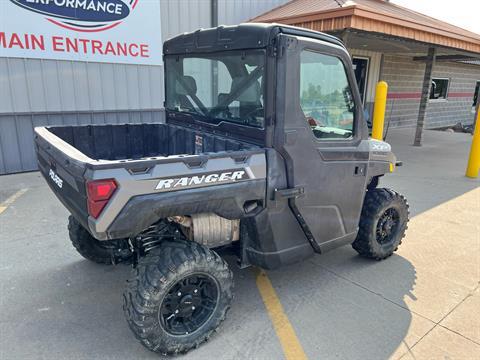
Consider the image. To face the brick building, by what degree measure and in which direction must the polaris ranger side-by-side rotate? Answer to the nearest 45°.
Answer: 0° — it already faces it

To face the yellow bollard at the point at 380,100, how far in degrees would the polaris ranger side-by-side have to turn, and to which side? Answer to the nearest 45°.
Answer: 0° — it already faces it

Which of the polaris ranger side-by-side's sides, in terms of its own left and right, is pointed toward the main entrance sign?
left

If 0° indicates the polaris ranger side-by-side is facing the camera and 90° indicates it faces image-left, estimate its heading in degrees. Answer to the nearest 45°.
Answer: approximately 225°
